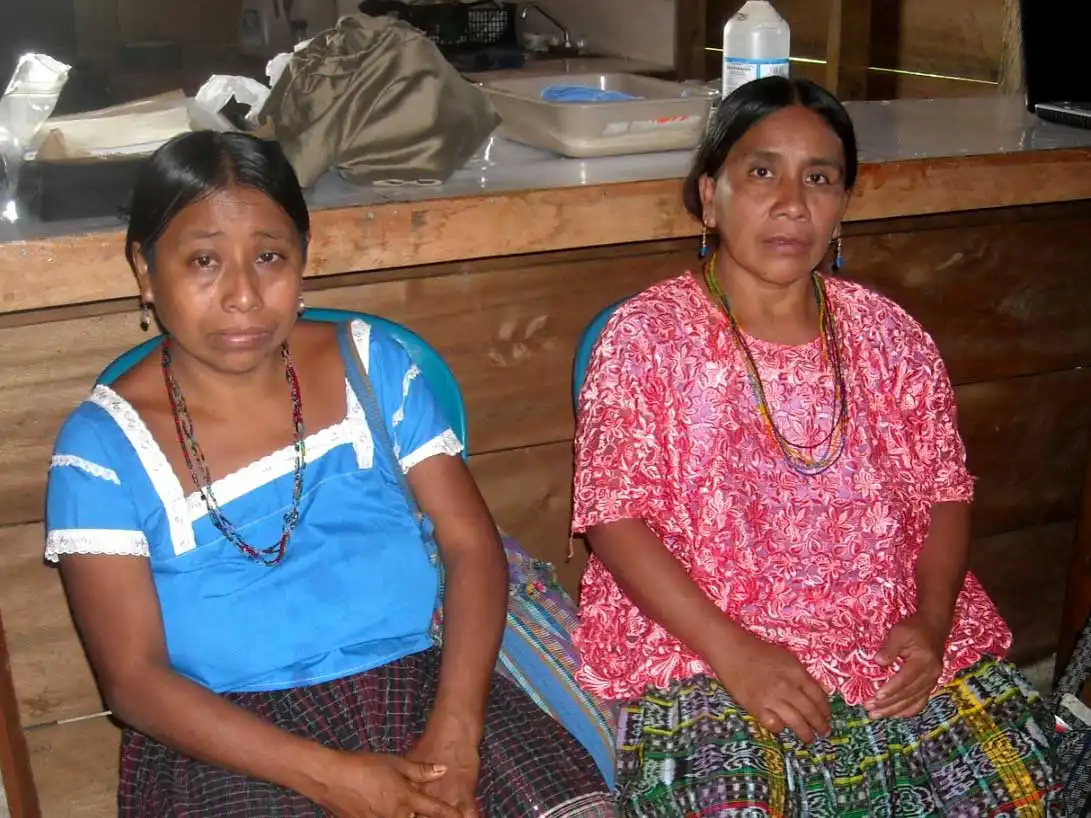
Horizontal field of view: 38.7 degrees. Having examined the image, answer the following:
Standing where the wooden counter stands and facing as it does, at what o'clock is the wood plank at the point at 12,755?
The wood plank is roughly at 2 o'clock from the wooden counter.

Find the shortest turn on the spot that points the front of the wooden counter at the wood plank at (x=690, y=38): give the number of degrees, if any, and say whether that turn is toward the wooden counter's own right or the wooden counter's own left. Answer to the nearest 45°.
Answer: approximately 180°

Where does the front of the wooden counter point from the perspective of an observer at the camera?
facing the viewer

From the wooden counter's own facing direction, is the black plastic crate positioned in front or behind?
behind

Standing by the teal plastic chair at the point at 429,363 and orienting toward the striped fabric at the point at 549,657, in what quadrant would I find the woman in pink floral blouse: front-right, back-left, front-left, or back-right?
front-left

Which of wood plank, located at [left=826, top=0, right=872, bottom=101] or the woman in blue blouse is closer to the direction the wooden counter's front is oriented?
the woman in blue blouse
